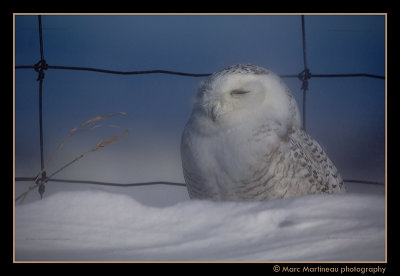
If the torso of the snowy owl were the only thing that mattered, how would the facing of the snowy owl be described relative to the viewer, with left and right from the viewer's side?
facing the viewer and to the left of the viewer
